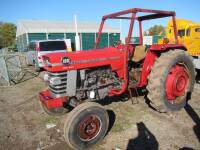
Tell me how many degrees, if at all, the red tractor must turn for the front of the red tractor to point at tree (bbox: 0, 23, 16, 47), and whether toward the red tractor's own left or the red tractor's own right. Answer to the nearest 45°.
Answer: approximately 90° to the red tractor's own right

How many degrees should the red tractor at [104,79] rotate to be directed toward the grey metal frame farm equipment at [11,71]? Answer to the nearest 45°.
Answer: approximately 90° to its right

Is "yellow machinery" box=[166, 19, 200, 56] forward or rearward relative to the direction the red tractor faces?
rearward

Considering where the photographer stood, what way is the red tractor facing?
facing the viewer and to the left of the viewer
